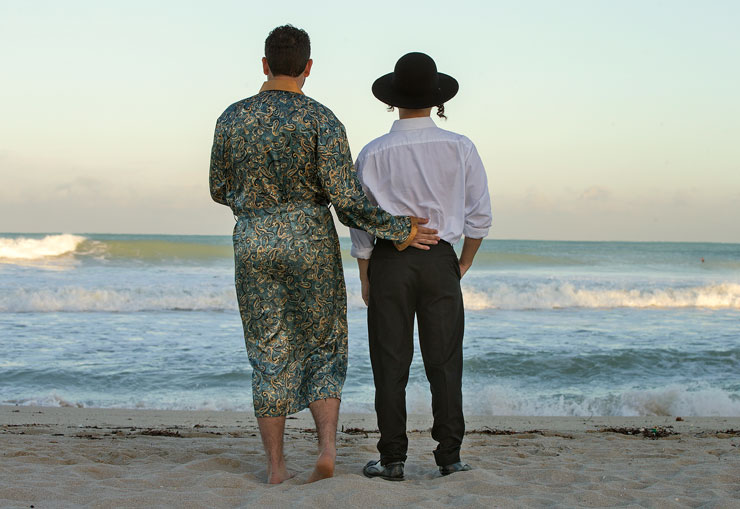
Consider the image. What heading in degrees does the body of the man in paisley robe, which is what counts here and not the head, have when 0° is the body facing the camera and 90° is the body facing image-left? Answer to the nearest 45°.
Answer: approximately 180°

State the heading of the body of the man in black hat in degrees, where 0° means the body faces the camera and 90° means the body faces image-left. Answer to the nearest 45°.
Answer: approximately 180°

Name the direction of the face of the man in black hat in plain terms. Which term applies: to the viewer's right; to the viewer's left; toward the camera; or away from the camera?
away from the camera

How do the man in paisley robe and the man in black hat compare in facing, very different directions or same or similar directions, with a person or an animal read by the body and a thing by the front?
same or similar directions

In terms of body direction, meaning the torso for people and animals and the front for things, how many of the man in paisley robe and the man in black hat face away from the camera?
2

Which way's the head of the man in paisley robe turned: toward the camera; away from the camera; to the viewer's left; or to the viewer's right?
away from the camera
